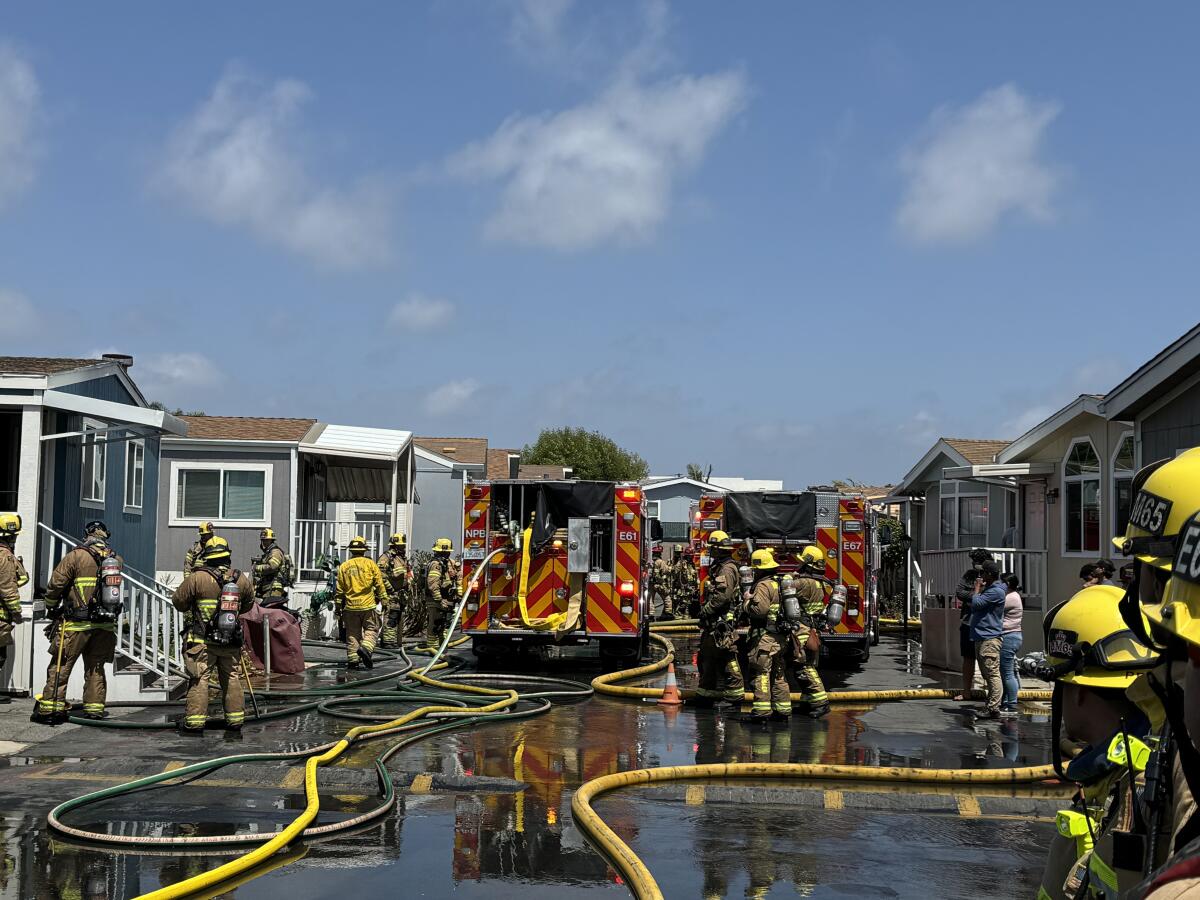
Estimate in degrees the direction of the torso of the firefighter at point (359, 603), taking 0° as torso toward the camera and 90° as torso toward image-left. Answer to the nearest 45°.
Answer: approximately 180°

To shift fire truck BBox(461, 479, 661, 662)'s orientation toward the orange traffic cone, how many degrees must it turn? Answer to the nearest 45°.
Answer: approximately 180°

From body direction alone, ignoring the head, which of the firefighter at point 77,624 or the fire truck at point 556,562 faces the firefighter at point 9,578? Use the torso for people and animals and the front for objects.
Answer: the firefighter at point 77,624

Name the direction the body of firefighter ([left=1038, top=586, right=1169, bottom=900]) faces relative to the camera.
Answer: to the viewer's left

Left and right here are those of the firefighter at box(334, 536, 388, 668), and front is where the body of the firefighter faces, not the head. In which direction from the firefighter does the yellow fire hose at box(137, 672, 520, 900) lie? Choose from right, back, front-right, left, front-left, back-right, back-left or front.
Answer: back

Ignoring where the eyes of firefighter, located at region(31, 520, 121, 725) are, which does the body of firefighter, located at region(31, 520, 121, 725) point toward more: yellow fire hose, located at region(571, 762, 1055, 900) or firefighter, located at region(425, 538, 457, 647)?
the firefighter

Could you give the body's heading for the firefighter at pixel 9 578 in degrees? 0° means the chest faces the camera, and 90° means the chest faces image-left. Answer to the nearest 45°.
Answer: approximately 270°

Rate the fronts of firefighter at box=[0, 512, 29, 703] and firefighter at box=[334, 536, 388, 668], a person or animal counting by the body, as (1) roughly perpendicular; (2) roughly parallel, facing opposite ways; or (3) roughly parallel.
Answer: roughly perpendicular

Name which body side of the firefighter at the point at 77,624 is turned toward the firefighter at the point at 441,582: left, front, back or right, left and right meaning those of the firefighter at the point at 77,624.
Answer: right
